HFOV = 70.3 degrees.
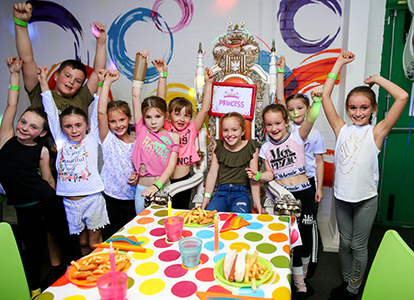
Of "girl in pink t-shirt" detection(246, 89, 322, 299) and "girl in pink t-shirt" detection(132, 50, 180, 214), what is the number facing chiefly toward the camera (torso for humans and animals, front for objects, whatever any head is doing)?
2

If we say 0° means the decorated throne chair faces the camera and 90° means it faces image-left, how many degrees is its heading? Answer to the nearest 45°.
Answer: approximately 0°
